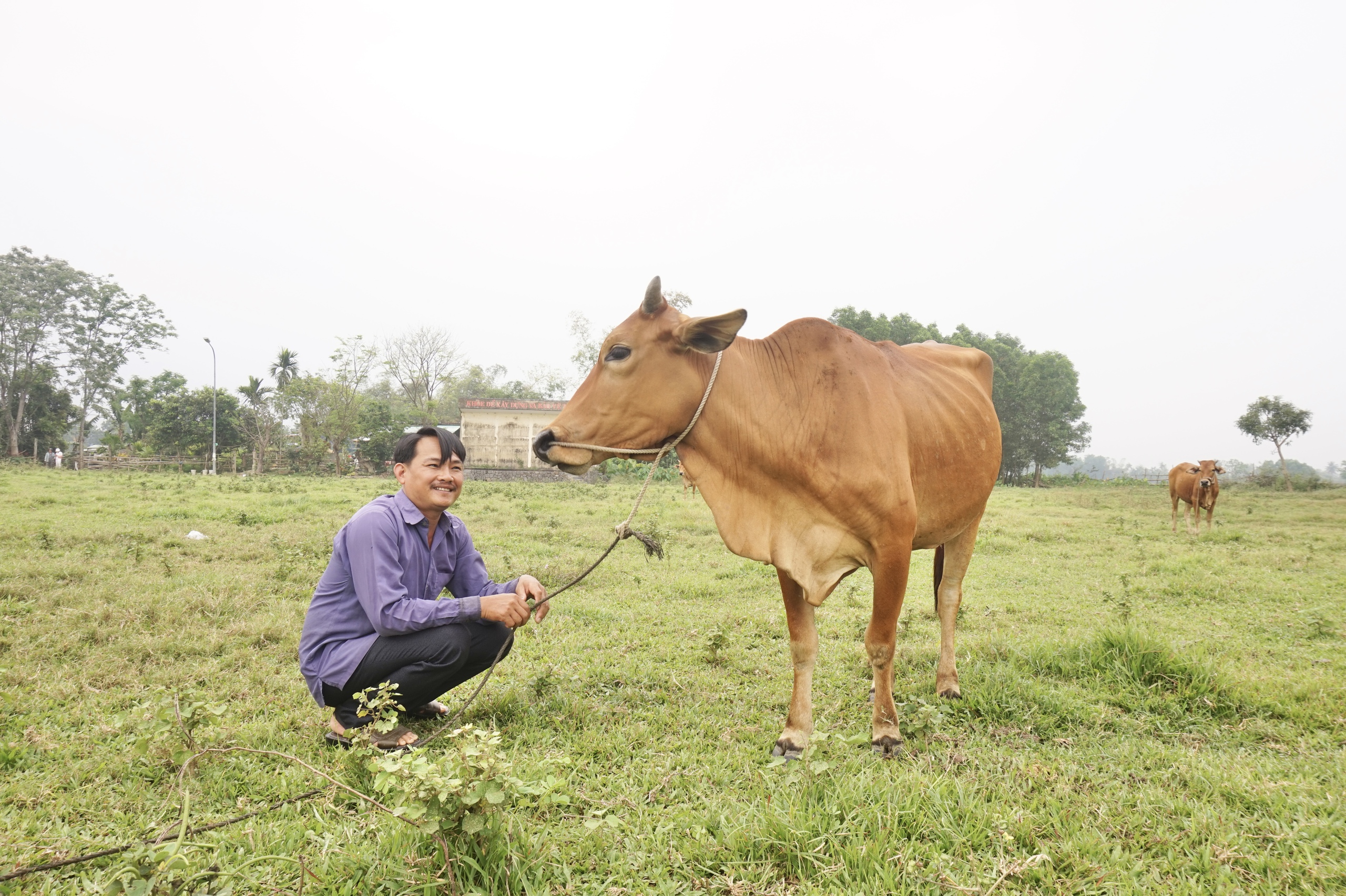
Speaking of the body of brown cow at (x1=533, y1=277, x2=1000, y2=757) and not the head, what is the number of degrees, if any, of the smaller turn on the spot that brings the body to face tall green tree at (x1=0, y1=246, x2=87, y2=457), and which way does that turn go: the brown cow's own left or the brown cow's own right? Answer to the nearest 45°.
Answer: approximately 90° to the brown cow's own right

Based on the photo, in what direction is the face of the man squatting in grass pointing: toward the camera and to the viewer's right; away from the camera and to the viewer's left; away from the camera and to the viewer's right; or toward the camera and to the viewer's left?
toward the camera and to the viewer's right

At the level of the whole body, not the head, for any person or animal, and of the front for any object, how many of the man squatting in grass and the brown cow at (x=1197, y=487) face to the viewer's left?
0

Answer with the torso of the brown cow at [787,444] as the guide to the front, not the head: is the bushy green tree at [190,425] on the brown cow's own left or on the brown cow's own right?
on the brown cow's own right

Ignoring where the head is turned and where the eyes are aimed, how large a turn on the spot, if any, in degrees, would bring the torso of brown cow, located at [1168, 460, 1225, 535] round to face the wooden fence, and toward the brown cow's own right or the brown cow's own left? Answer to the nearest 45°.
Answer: approximately 135° to the brown cow's own right

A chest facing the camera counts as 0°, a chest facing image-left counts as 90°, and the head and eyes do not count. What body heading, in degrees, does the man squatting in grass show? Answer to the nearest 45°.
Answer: approximately 315°

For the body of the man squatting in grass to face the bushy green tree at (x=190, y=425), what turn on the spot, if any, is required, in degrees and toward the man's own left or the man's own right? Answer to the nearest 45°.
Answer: approximately 135° to the man's own left

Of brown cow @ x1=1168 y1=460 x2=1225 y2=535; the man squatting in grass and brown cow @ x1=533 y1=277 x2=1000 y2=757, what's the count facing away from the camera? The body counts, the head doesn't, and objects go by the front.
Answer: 0

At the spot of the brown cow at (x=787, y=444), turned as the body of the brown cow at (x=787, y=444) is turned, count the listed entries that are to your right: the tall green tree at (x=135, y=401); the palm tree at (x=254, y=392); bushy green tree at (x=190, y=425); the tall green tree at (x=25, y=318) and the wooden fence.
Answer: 5

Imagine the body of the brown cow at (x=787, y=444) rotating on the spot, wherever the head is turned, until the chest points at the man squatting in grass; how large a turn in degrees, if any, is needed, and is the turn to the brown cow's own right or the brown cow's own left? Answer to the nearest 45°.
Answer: approximately 45° to the brown cow's own right

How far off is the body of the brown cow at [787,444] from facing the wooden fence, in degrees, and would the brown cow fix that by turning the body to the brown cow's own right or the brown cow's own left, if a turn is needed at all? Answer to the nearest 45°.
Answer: approximately 90° to the brown cow's own right
